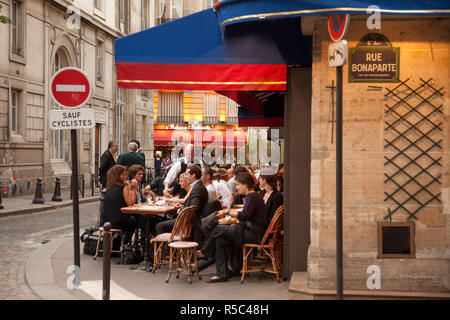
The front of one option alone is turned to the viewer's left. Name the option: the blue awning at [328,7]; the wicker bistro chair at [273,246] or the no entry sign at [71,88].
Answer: the wicker bistro chair

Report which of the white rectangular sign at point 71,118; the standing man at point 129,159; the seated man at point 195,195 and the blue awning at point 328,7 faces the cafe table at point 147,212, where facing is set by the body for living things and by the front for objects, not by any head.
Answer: the seated man

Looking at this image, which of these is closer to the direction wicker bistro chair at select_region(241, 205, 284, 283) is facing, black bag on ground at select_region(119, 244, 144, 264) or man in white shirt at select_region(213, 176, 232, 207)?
the black bag on ground

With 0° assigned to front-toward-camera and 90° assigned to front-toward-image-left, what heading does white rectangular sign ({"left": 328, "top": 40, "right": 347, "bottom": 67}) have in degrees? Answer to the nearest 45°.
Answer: approximately 45°

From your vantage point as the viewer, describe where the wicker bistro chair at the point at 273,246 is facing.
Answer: facing to the left of the viewer

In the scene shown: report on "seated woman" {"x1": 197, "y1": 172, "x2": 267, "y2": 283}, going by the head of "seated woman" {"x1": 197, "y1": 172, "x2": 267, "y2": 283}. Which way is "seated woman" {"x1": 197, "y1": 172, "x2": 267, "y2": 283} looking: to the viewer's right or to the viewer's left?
to the viewer's left
